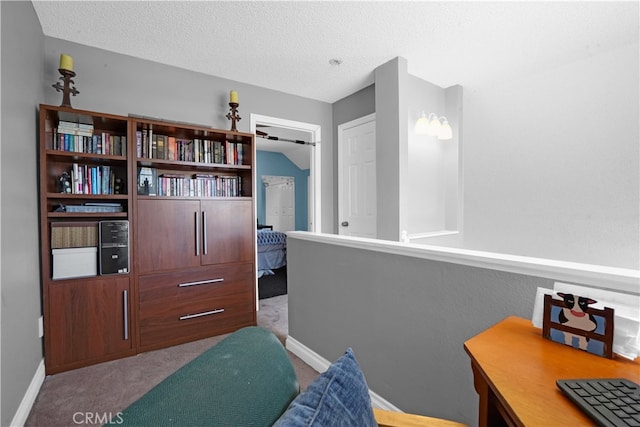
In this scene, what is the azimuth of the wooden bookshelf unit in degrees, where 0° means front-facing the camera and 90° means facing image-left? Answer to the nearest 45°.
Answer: approximately 315°

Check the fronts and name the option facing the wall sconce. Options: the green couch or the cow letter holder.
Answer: the green couch

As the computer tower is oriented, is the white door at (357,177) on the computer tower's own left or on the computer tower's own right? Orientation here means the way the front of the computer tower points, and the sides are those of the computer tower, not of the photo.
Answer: on the computer tower's own left

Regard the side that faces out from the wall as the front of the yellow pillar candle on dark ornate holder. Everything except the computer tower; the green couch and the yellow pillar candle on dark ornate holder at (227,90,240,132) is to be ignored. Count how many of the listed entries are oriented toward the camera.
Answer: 2

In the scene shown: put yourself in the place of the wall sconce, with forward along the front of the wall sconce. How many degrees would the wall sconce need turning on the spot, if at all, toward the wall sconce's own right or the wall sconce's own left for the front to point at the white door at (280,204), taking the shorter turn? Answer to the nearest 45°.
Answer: approximately 180°

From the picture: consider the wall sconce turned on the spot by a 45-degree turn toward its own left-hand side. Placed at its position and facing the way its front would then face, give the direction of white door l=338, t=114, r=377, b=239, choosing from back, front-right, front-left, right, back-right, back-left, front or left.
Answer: back

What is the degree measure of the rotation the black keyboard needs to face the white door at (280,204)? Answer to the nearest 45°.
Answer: approximately 90° to its right
